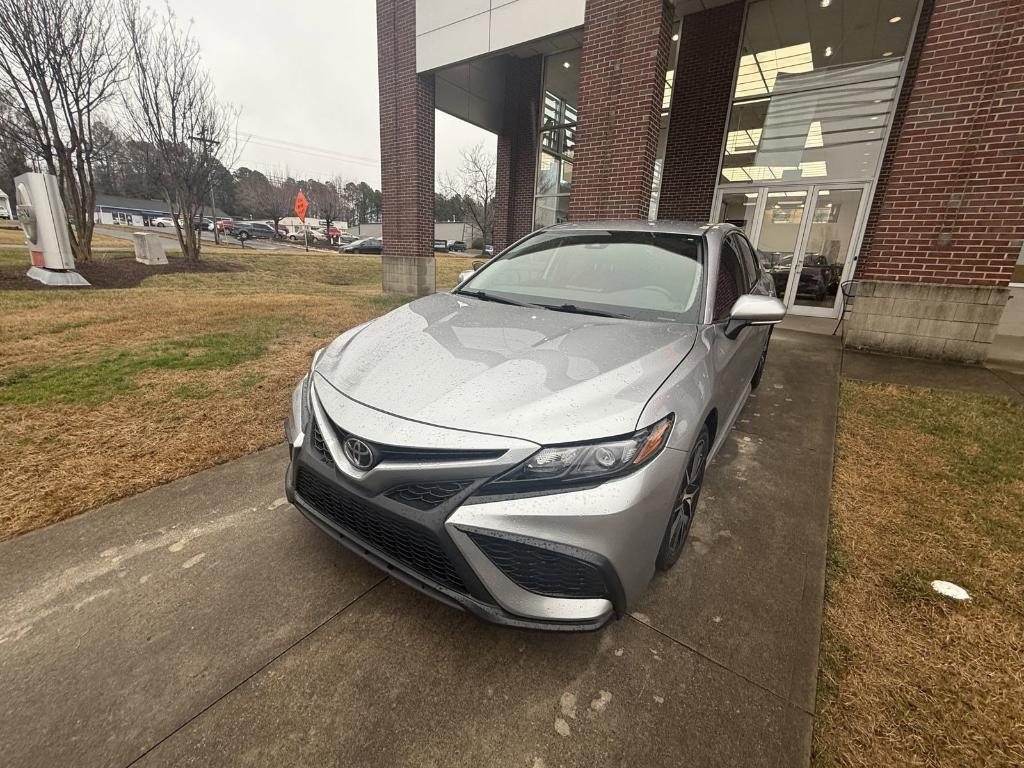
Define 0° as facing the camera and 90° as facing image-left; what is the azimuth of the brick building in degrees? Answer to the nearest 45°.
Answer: approximately 45°

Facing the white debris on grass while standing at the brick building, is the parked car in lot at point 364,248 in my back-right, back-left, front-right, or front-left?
back-right

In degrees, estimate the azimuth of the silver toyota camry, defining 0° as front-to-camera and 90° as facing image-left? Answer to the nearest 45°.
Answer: approximately 45°

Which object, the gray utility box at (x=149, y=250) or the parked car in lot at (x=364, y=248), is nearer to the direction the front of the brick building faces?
the gray utility box

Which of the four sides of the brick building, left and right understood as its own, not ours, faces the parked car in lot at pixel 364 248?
right

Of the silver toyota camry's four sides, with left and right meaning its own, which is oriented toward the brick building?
back

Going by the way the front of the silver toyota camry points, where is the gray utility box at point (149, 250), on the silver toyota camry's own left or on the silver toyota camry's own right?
on the silver toyota camry's own right
